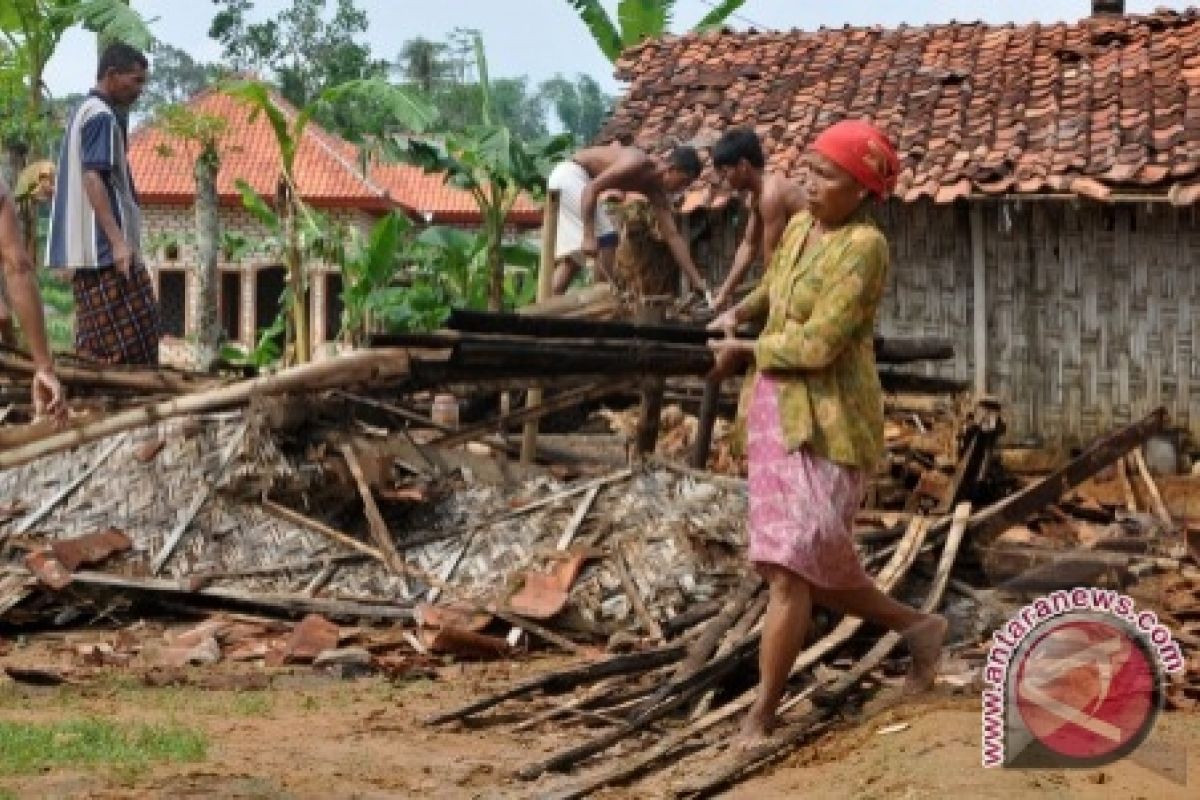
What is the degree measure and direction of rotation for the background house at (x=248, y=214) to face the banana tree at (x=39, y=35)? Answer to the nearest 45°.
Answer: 0° — it already faces it

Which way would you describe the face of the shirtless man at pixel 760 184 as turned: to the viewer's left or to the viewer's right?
to the viewer's left

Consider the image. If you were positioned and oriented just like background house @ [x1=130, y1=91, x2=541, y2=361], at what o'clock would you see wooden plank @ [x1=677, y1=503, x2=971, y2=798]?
The wooden plank is roughly at 12 o'clock from the background house.

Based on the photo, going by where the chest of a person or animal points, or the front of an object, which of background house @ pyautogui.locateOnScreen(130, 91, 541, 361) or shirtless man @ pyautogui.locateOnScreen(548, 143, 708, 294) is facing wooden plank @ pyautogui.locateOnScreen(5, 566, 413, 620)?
the background house

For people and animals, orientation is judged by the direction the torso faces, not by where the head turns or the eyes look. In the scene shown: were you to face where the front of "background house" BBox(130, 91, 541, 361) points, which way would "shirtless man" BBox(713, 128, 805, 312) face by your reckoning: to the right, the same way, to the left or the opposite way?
to the right

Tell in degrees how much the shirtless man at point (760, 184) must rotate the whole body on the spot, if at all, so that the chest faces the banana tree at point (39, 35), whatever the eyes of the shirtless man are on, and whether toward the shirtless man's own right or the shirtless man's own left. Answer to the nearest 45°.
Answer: approximately 45° to the shirtless man's own right

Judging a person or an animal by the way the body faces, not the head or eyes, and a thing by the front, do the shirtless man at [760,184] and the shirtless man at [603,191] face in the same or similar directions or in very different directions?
very different directions

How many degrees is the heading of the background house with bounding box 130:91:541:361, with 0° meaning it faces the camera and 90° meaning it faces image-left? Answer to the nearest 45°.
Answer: approximately 0°

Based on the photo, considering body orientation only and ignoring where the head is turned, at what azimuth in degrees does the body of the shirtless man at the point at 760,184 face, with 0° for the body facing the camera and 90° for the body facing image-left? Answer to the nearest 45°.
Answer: approximately 90°

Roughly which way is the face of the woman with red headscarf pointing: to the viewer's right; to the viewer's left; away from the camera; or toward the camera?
to the viewer's left

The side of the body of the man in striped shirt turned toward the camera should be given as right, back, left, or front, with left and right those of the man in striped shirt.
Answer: right

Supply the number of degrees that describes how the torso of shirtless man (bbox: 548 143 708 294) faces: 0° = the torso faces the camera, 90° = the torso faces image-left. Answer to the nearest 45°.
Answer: approximately 270°
